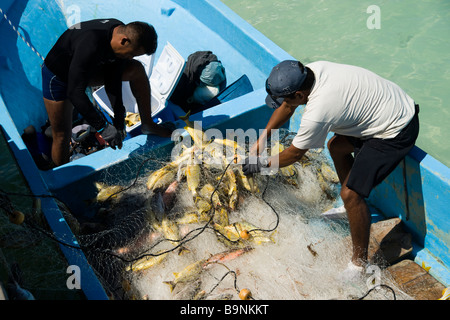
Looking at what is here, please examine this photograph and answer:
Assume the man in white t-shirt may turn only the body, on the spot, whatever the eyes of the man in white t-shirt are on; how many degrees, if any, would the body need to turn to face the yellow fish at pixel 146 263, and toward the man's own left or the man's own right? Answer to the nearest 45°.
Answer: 0° — they already face it

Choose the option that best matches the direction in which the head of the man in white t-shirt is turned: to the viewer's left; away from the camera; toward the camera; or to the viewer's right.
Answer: to the viewer's left

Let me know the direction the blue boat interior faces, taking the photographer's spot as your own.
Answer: facing away from the viewer and to the left of the viewer

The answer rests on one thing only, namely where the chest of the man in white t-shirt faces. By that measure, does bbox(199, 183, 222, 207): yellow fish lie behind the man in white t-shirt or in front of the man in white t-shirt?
in front

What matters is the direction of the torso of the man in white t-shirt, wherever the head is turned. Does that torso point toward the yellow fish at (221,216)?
yes

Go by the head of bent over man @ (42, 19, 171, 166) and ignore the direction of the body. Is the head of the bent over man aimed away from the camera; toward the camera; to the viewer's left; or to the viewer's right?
to the viewer's right

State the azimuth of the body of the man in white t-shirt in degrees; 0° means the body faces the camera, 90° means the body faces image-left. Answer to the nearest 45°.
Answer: approximately 90°

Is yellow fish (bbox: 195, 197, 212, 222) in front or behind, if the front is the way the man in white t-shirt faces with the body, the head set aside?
in front

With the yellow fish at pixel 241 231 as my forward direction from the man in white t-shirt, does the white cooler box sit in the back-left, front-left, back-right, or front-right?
front-right
